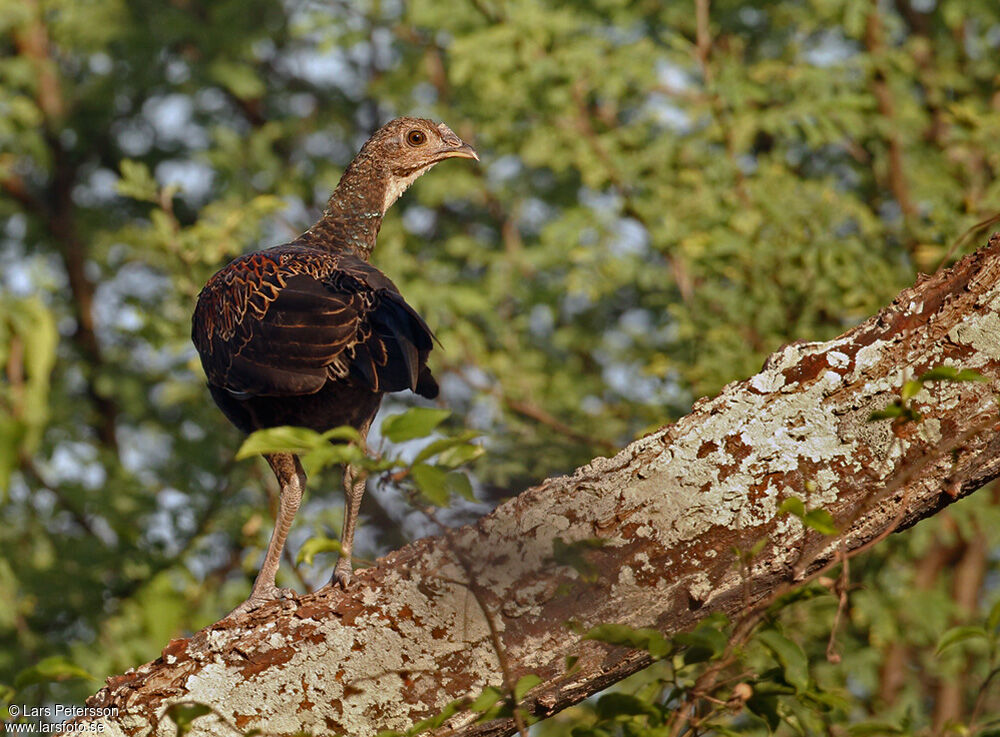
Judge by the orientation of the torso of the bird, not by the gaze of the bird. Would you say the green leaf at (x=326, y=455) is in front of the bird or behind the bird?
behind

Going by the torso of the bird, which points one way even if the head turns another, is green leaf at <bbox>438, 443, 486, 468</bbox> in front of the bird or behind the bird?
behind

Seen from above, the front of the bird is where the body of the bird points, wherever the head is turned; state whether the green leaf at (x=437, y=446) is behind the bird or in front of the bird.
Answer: behind

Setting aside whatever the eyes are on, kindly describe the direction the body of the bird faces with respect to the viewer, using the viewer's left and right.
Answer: facing away from the viewer and to the left of the viewer

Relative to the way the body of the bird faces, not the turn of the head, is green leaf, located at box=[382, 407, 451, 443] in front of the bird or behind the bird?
behind
